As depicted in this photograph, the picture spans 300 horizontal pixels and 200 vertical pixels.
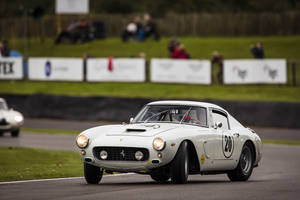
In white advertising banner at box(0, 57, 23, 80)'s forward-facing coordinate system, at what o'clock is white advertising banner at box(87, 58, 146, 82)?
white advertising banner at box(87, 58, 146, 82) is roughly at 10 o'clock from white advertising banner at box(0, 57, 23, 80).

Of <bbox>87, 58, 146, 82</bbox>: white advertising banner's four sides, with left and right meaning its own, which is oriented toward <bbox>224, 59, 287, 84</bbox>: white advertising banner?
left

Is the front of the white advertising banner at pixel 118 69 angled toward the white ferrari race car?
yes

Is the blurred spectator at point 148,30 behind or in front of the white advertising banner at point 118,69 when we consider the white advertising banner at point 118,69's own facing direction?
behind

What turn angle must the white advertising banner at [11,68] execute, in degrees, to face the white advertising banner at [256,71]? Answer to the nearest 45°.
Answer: approximately 45° to its left

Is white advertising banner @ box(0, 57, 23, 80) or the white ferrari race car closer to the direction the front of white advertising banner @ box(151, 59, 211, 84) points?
the white ferrari race car

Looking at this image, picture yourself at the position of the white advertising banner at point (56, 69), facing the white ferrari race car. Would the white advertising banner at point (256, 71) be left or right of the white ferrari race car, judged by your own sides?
left

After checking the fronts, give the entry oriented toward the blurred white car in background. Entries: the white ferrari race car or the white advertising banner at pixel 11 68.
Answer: the white advertising banner

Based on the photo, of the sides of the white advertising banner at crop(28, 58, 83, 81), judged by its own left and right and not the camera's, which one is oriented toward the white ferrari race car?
front

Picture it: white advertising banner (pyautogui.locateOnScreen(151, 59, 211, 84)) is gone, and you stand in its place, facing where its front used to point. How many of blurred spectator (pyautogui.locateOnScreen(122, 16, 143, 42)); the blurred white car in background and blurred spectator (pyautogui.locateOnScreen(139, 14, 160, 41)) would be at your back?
2

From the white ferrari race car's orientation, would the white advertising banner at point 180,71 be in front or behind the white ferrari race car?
behind

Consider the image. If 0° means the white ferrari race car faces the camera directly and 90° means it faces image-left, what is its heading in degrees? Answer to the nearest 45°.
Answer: approximately 45°

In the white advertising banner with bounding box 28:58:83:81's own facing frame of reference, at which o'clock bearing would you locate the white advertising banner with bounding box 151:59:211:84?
the white advertising banner with bounding box 151:59:211:84 is roughly at 10 o'clock from the white advertising banner with bounding box 28:58:83:81.
